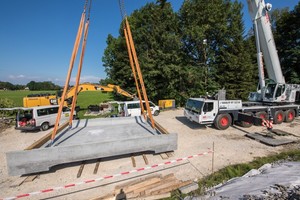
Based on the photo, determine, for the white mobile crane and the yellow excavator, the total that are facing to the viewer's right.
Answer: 1

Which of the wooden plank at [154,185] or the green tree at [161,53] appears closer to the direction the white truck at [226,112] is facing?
the wooden plank

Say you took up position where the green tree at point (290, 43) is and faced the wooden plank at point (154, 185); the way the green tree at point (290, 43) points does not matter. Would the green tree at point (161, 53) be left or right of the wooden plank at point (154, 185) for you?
right

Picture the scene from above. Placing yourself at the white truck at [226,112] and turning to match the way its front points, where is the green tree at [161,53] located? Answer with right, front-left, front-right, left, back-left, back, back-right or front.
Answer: right

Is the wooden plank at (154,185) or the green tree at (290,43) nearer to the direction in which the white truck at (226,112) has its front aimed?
the wooden plank

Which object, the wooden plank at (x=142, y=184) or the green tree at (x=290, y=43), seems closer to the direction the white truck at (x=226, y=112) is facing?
the wooden plank

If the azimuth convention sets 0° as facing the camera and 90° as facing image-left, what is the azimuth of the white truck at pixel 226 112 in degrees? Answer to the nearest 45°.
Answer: approximately 45°

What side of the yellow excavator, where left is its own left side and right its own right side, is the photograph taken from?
right

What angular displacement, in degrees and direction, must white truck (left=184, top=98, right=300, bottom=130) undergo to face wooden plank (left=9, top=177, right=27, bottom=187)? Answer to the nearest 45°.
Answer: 0° — it already faces it

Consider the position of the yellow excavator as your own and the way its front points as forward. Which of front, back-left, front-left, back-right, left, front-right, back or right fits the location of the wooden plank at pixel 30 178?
right

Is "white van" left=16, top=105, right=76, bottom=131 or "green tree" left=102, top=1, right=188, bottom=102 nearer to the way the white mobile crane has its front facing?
the white van
